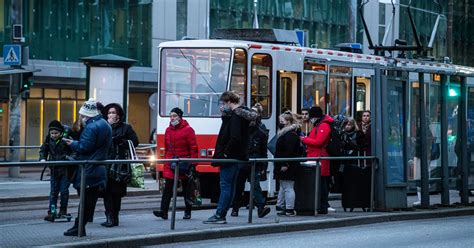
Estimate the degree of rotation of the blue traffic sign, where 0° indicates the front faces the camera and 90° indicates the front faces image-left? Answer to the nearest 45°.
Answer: approximately 0°

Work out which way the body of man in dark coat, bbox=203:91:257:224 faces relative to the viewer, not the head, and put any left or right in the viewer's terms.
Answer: facing to the left of the viewer

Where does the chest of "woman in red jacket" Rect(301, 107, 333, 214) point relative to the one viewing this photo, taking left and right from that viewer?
facing to the left of the viewer

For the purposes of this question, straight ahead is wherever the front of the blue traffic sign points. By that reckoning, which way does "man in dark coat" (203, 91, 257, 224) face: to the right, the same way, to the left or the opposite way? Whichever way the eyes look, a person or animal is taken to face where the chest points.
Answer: to the right
